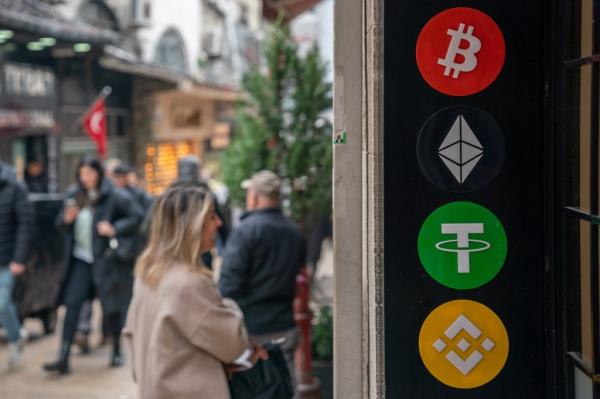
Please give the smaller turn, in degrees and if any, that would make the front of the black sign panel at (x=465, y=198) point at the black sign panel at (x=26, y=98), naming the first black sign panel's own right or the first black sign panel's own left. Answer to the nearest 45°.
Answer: approximately 135° to the first black sign panel's own right

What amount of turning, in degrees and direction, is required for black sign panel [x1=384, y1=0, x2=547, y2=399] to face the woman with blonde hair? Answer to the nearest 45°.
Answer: approximately 135° to its right

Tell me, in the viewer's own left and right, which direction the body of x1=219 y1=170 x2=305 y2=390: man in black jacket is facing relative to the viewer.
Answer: facing away from the viewer and to the left of the viewer

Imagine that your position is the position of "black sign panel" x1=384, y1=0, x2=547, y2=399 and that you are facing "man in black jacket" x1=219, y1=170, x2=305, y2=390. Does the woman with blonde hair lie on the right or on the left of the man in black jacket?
left

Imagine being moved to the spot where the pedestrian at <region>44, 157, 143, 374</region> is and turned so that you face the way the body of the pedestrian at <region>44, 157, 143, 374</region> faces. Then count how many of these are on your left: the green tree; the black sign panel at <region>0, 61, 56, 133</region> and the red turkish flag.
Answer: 1

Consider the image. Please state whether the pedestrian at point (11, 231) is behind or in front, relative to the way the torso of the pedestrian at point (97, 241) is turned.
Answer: in front

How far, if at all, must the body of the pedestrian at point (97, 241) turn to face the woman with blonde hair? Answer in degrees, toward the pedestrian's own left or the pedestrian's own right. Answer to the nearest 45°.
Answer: approximately 45° to the pedestrian's own left

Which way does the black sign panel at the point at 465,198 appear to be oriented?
toward the camera

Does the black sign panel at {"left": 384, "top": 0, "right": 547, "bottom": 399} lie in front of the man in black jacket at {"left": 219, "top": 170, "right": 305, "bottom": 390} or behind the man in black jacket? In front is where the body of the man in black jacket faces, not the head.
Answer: behind

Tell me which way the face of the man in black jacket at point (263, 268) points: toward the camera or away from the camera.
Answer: away from the camera

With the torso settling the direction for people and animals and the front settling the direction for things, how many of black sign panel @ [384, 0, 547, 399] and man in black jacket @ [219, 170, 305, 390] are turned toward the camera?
1

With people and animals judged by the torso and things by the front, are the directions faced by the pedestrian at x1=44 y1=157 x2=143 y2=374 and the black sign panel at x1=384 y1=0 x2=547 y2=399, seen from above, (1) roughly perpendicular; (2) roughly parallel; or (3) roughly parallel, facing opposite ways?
roughly parallel

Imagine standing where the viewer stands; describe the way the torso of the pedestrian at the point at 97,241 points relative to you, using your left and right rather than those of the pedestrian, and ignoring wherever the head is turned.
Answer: facing the viewer and to the left of the viewer

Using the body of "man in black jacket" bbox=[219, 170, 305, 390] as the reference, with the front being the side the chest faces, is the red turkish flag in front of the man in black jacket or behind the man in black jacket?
in front
